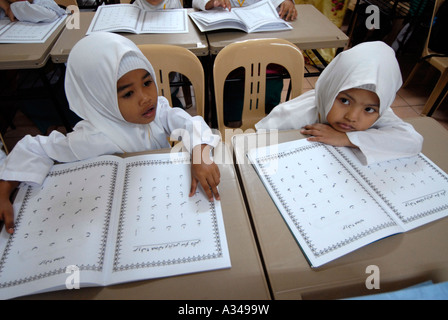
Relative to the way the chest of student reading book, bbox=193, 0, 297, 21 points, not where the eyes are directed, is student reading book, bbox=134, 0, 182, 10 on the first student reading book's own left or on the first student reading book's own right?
on the first student reading book's own right

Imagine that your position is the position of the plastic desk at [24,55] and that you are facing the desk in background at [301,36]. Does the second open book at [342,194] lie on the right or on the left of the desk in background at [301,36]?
right

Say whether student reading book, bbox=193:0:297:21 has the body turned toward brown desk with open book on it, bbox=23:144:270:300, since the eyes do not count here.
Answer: yes

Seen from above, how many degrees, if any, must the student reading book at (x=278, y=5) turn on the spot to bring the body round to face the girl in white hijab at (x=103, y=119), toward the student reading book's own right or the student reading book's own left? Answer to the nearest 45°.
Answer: approximately 45° to the student reading book's own right

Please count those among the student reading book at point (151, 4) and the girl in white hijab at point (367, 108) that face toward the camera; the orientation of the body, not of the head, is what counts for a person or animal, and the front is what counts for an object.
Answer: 2

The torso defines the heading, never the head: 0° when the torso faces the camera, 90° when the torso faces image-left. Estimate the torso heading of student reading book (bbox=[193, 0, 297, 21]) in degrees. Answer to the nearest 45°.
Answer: approximately 0°
